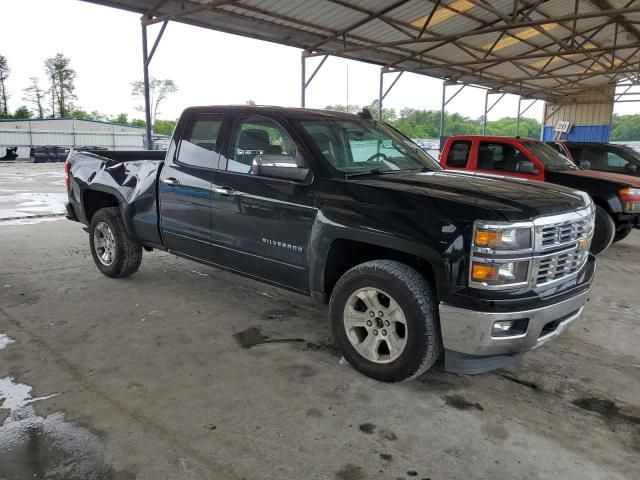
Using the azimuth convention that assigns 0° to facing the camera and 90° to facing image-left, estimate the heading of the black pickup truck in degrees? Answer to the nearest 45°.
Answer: approximately 315°

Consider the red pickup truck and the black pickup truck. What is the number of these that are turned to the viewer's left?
0

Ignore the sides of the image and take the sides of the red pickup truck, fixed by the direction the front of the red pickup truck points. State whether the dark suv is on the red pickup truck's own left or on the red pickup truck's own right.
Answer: on the red pickup truck's own left

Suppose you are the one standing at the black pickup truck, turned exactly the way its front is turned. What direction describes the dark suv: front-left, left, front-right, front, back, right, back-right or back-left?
left

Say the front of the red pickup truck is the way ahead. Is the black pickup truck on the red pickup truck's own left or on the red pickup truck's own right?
on the red pickup truck's own right

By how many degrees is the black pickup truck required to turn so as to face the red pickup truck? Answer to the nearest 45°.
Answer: approximately 90° to its left

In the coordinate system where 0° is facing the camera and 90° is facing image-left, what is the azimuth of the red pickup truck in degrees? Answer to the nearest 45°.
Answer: approximately 315°
